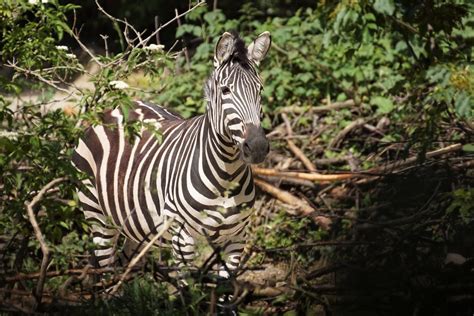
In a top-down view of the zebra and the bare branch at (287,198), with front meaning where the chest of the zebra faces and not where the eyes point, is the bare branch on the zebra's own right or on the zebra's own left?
on the zebra's own left

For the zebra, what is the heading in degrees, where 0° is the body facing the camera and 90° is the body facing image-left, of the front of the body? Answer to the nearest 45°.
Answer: approximately 315°

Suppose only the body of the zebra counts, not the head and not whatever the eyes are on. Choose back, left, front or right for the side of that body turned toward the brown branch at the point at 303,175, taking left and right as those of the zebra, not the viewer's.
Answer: left

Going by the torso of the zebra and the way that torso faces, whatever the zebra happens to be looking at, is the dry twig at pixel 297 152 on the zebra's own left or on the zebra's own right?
on the zebra's own left
